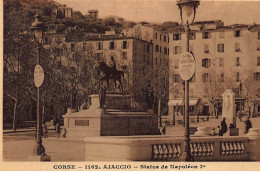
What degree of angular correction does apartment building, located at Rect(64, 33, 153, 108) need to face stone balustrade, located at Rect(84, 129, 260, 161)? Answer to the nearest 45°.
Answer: approximately 45° to its left

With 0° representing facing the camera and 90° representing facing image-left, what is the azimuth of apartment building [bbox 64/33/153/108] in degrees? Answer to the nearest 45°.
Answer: approximately 45°
